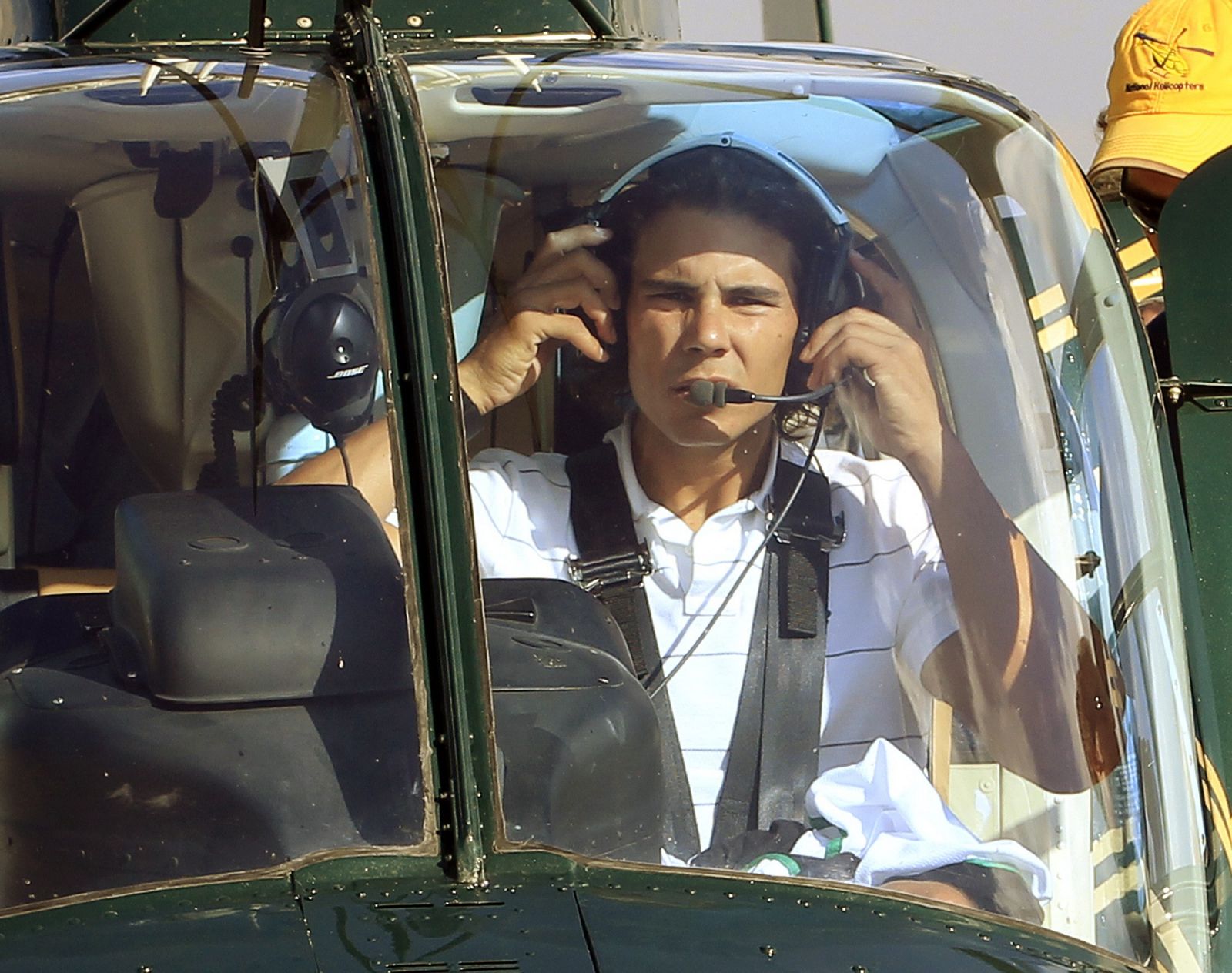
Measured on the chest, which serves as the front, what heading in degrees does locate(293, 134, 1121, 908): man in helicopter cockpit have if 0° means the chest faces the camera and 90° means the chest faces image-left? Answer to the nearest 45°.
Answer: approximately 0°
